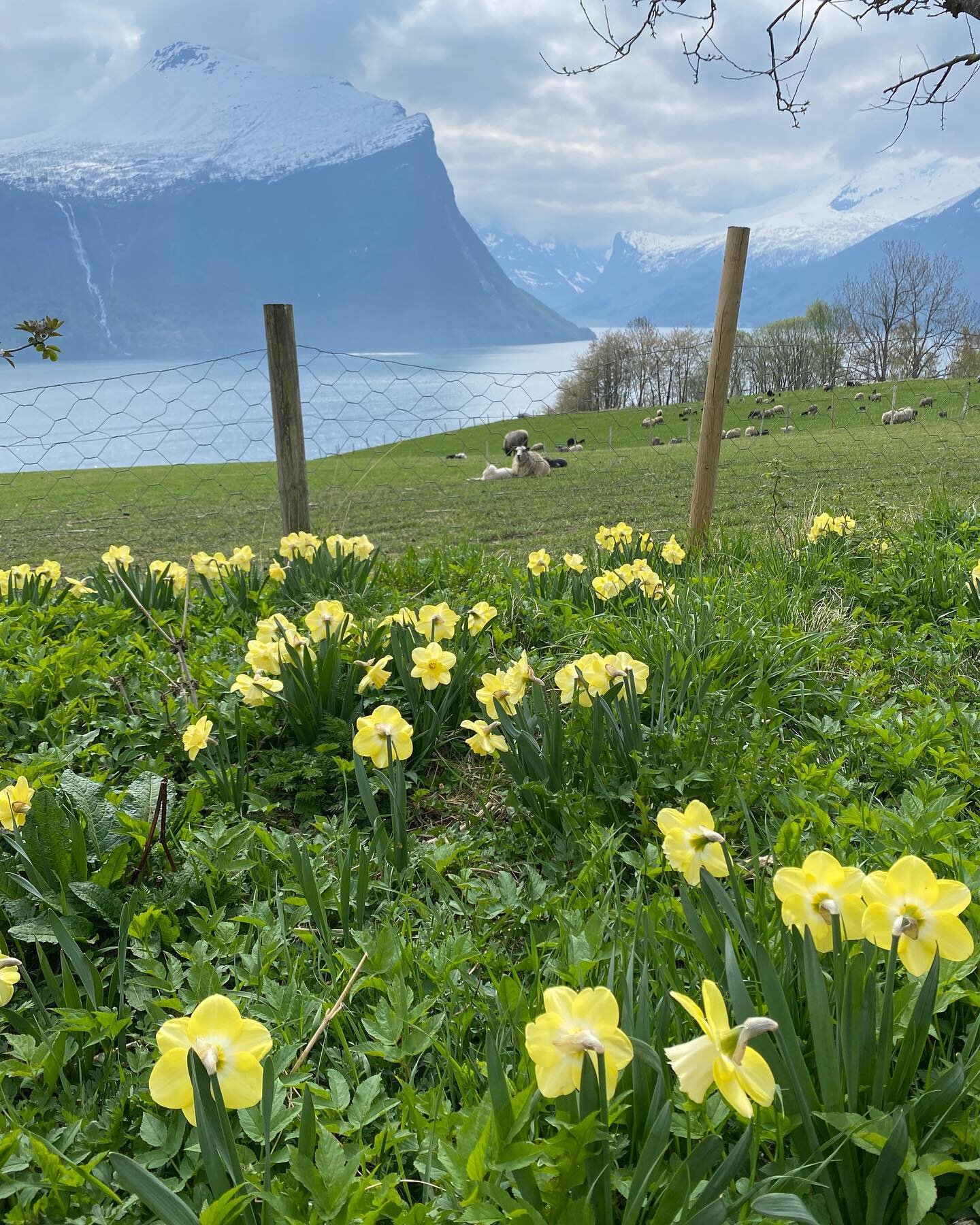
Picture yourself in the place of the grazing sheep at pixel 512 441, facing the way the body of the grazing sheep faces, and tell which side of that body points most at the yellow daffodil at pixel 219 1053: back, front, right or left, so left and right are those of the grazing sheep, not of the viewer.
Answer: left

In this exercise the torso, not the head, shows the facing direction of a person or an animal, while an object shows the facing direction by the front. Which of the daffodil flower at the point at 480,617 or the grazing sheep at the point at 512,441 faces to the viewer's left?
the grazing sheep

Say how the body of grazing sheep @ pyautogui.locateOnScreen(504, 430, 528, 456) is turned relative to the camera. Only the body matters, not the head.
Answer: to the viewer's left

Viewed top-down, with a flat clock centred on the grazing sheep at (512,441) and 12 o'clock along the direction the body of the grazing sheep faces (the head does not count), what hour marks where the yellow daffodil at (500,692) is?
The yellow daffodil is roughly at 9 o'clock from the grazing sheep.

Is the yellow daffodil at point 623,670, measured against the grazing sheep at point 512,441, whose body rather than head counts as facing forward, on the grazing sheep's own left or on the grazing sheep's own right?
on the grazing sheep's own left
